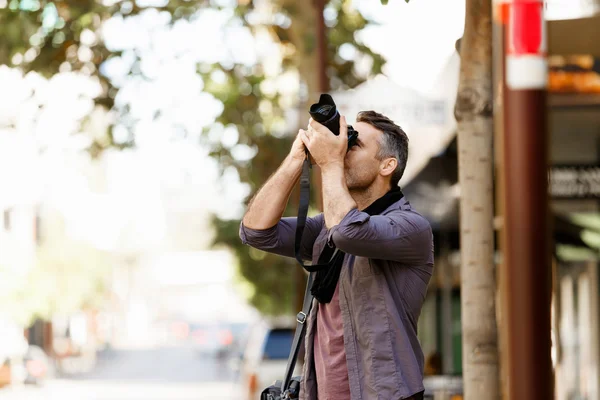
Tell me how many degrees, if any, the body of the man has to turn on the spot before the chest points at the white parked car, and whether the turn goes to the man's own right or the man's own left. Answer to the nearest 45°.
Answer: approximately 135° to the man's own right

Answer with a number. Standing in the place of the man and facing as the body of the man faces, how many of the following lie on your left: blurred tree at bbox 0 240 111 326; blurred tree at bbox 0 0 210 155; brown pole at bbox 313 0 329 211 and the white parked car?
0

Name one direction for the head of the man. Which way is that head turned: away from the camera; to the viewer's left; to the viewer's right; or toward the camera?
to the viewer's left

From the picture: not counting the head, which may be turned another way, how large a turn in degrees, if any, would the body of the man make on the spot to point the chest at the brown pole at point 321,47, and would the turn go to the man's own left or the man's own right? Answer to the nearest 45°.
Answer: approximately 135° to the man's own right

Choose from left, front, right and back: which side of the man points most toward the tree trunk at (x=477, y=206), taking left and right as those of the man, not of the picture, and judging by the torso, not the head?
back

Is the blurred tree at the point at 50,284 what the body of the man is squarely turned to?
no

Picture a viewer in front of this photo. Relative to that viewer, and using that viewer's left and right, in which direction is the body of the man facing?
facing the viewer and to the left of the viewer

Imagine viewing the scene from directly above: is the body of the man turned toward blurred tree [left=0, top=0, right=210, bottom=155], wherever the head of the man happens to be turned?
no

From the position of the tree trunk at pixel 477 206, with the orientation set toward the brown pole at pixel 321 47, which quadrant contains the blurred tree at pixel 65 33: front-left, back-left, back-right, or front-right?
front-left

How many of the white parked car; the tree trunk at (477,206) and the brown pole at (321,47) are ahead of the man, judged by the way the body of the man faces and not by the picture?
0

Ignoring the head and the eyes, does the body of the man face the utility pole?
no

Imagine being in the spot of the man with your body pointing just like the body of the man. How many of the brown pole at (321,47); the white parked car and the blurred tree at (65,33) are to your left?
0
